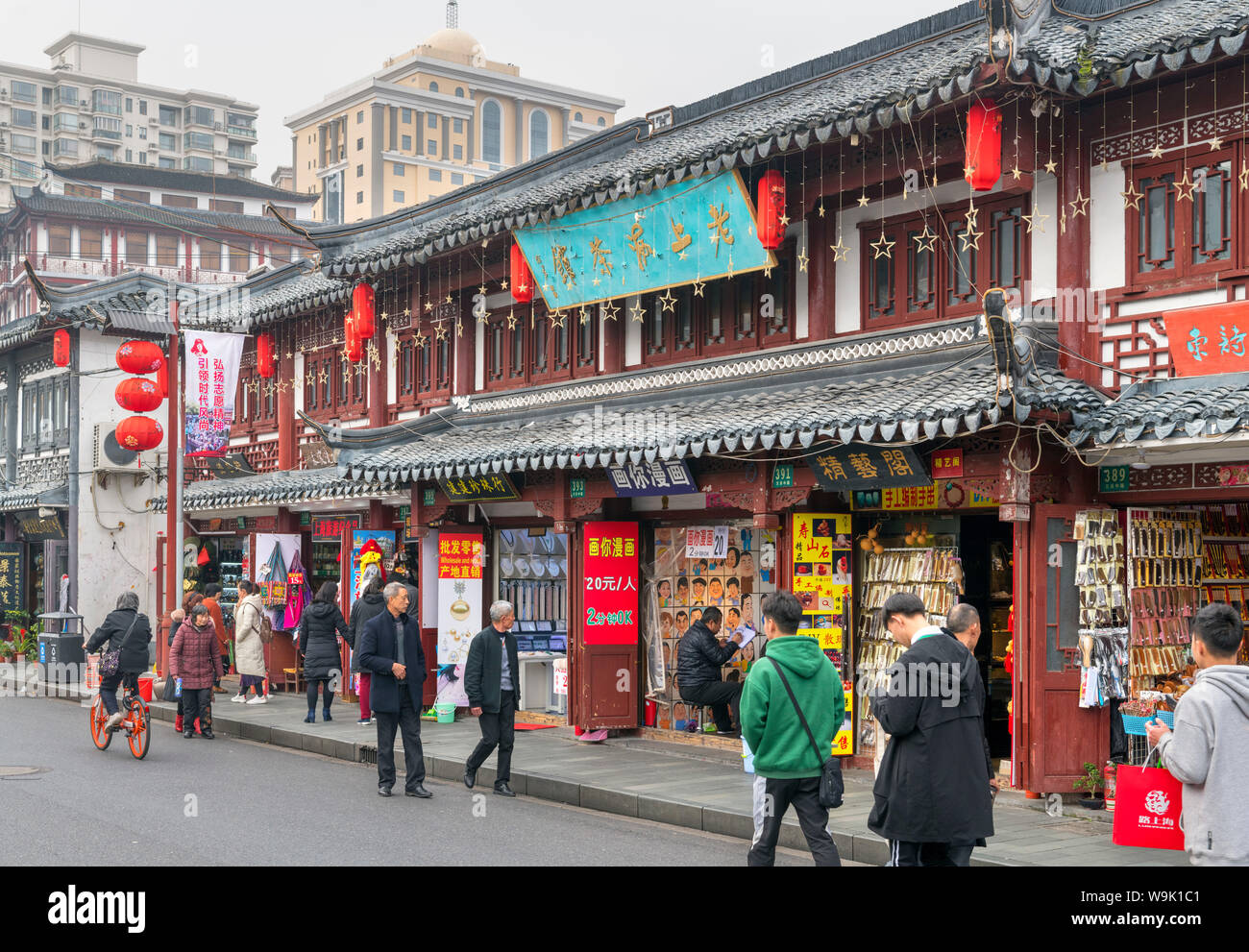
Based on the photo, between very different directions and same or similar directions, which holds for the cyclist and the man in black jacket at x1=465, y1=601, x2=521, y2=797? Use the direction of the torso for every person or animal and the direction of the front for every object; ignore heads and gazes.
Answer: very different directions

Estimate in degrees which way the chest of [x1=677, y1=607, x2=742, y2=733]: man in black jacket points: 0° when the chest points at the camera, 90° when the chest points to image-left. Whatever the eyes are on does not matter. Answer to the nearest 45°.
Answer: approximately 270°

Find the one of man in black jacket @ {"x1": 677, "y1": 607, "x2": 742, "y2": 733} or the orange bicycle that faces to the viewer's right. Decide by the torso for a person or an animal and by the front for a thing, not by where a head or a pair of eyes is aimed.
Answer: the man in black jacket

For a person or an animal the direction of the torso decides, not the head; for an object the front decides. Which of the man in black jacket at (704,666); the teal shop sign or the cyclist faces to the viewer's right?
the man in black jacket

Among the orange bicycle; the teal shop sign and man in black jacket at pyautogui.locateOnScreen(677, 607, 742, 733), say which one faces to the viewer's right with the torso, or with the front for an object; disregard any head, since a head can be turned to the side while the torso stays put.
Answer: the man in black jacket

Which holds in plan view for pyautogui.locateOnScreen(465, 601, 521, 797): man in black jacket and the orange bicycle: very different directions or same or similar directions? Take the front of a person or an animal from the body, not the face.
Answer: very different directions
